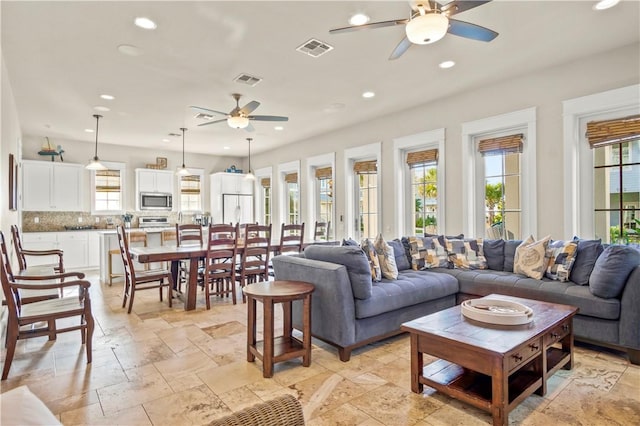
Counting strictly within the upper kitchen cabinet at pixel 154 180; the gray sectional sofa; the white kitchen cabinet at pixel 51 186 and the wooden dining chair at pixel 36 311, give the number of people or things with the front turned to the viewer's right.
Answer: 1

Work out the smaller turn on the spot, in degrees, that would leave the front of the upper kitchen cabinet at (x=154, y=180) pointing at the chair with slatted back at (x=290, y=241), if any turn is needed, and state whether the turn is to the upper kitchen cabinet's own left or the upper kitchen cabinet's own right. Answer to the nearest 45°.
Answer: approximately 45° to the upper kitchen cabinet's own left

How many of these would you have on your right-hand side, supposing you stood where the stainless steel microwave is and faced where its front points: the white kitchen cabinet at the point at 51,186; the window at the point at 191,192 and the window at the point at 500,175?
1

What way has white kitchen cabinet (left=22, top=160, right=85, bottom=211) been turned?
toward the camera

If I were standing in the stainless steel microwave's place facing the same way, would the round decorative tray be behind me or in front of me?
in front

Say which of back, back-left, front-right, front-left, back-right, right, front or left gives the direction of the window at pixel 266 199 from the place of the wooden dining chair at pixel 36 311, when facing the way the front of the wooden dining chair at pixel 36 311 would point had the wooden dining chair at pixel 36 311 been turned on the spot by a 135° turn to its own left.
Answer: right

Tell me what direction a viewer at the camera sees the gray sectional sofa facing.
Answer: facing the viewer

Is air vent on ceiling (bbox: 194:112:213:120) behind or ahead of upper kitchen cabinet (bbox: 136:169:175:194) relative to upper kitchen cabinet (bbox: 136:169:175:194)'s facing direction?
ahead

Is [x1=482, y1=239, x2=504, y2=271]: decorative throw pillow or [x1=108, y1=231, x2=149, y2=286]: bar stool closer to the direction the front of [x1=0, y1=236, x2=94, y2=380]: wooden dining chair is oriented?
the decorative throw pillow

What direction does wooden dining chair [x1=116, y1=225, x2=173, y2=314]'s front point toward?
to the viewer's right

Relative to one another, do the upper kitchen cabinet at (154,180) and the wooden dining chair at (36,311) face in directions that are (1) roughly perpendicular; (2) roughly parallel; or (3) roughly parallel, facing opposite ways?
roughly perpendicular

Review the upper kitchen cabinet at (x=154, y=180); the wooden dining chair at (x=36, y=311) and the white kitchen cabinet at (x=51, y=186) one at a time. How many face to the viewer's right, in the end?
1

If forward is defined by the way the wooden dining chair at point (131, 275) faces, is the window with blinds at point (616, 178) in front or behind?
in front
